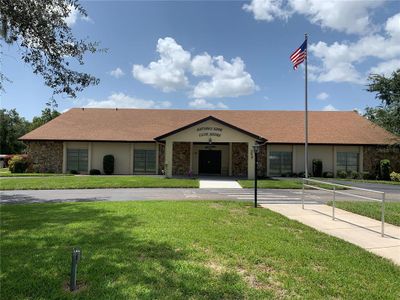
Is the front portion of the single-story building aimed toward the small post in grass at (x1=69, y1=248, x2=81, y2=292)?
yes

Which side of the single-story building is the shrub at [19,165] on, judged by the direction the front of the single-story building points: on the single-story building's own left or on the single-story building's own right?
on the single-story building's own right

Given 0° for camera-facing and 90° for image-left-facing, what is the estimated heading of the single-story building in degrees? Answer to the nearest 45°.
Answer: approximately 0°

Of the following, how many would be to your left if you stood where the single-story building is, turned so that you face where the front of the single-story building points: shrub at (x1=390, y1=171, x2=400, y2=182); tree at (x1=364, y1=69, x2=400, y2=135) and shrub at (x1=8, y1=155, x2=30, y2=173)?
2

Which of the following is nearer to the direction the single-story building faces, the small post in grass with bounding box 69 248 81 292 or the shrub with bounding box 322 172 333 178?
the small post in grass

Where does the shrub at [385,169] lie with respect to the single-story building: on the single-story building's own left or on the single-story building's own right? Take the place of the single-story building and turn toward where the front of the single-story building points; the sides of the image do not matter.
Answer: on the single-story building's own left

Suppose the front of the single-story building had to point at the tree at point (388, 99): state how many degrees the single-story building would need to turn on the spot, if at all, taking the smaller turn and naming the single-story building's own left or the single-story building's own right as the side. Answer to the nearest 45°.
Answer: approximately 90° to the single-story building's own left

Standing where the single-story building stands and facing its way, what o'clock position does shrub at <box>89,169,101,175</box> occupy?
The shrub is roughly at 3 o'clock from the single-story building.

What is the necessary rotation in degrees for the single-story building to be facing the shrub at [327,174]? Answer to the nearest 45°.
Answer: approximately 90° to its left

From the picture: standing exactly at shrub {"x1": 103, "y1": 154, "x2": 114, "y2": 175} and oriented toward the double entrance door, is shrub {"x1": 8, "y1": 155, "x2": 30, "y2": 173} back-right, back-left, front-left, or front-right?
back-left
